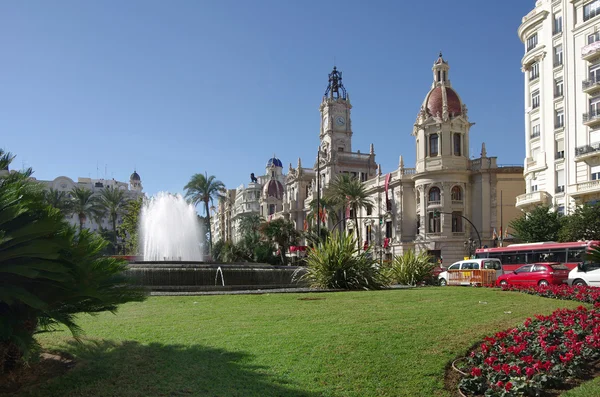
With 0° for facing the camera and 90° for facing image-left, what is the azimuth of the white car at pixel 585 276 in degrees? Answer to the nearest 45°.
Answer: approximately 90°

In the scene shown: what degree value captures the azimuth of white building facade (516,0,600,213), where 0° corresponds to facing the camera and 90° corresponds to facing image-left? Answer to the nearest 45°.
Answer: approximately 45°

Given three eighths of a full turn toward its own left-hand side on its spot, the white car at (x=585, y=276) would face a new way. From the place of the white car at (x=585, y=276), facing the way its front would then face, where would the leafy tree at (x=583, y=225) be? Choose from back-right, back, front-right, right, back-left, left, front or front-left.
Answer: back-left

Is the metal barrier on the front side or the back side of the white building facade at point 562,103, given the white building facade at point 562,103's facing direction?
on the front side

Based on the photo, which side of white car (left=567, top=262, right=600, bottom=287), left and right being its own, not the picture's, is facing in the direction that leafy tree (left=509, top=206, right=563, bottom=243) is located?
right
